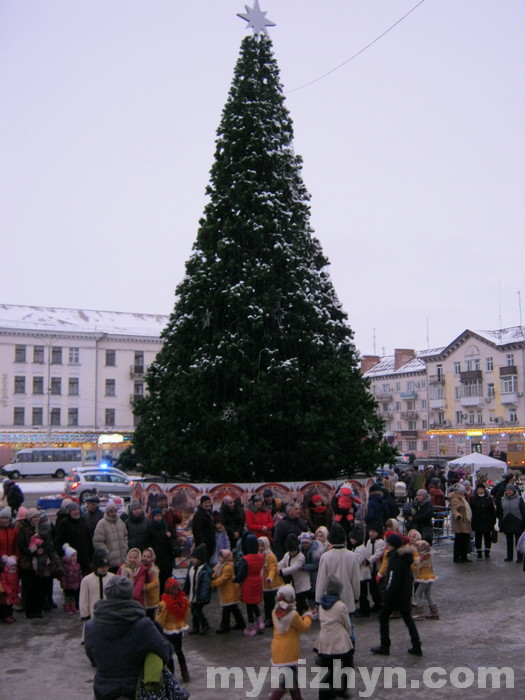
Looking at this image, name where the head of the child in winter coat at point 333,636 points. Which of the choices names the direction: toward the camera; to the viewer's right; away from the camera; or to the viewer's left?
away from the camera

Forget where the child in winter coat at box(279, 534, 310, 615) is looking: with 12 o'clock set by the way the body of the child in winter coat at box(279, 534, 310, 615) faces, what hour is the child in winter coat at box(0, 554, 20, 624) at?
the child in winter coat at box(0, 554, 20, 624) is roughly at 2 o'clock from the child in winter coat at box(279, 534, 310, 615).

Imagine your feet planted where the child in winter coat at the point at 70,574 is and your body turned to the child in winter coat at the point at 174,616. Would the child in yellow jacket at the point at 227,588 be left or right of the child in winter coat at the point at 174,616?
left

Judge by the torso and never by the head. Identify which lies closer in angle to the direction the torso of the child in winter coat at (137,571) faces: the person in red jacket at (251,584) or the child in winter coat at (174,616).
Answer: the child in winter coat

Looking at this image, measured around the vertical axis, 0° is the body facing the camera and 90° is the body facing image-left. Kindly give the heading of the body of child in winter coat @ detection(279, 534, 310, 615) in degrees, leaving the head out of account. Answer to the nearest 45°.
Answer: approximately 45°

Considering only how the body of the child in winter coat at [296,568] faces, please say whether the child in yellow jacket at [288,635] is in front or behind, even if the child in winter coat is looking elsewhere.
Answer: in front

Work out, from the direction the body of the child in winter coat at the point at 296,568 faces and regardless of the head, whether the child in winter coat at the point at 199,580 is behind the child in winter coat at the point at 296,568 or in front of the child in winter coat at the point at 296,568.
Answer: in front
